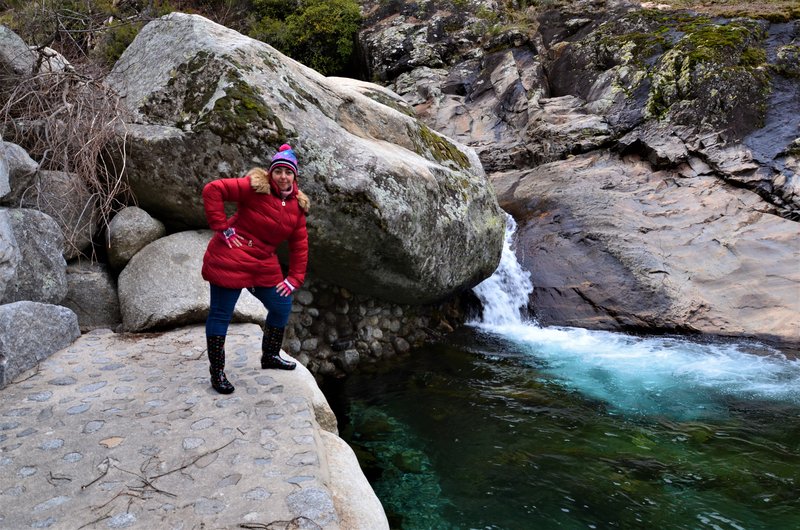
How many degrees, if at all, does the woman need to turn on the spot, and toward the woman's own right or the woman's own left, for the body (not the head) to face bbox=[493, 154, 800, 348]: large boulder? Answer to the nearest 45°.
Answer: approximately 90° to the woman's own left

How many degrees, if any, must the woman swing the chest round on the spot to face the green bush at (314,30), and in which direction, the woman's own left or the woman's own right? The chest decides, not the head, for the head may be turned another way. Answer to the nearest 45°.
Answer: approximately 135° to the woman's own left

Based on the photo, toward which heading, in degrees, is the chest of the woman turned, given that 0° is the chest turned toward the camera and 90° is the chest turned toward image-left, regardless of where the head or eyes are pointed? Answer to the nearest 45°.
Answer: approximately 315°

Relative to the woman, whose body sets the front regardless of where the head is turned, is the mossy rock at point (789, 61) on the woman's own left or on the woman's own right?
on the woman's own left

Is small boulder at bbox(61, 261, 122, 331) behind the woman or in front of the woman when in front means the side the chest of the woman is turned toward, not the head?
behind
